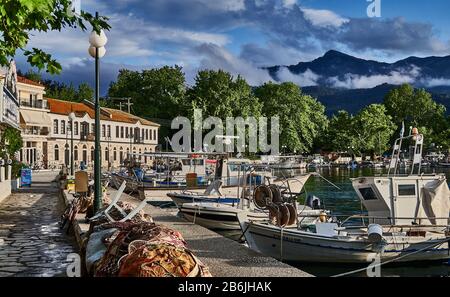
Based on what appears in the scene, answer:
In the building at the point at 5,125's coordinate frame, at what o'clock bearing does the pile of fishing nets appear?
The pile of fishing nets is roughly at 3 o'clock from the building.

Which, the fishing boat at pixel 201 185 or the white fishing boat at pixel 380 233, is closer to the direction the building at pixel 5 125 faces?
the fishing boat

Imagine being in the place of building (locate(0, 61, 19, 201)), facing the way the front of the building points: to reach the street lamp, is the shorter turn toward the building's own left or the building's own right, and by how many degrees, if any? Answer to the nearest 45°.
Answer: approximately 90° to the building's own right

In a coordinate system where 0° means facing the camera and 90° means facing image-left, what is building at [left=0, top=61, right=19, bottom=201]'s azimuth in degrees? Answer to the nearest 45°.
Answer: approximately 270°

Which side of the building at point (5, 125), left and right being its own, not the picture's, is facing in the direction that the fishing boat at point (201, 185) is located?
front

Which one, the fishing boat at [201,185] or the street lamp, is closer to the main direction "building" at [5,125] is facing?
the fishing boat

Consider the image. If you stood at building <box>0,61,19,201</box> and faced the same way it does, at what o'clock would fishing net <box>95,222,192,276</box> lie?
The fishing net is roughly at 3 o'clock from the building.

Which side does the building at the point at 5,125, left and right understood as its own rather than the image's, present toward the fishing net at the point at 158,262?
right

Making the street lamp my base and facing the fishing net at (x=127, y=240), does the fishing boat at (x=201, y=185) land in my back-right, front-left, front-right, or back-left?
back-left

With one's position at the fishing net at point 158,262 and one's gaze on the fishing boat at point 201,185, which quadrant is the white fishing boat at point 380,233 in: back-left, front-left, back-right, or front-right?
front-right

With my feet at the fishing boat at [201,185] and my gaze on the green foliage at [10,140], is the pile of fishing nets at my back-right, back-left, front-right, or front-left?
front-left

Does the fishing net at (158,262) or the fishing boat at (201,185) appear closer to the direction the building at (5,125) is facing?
the fishing boat
